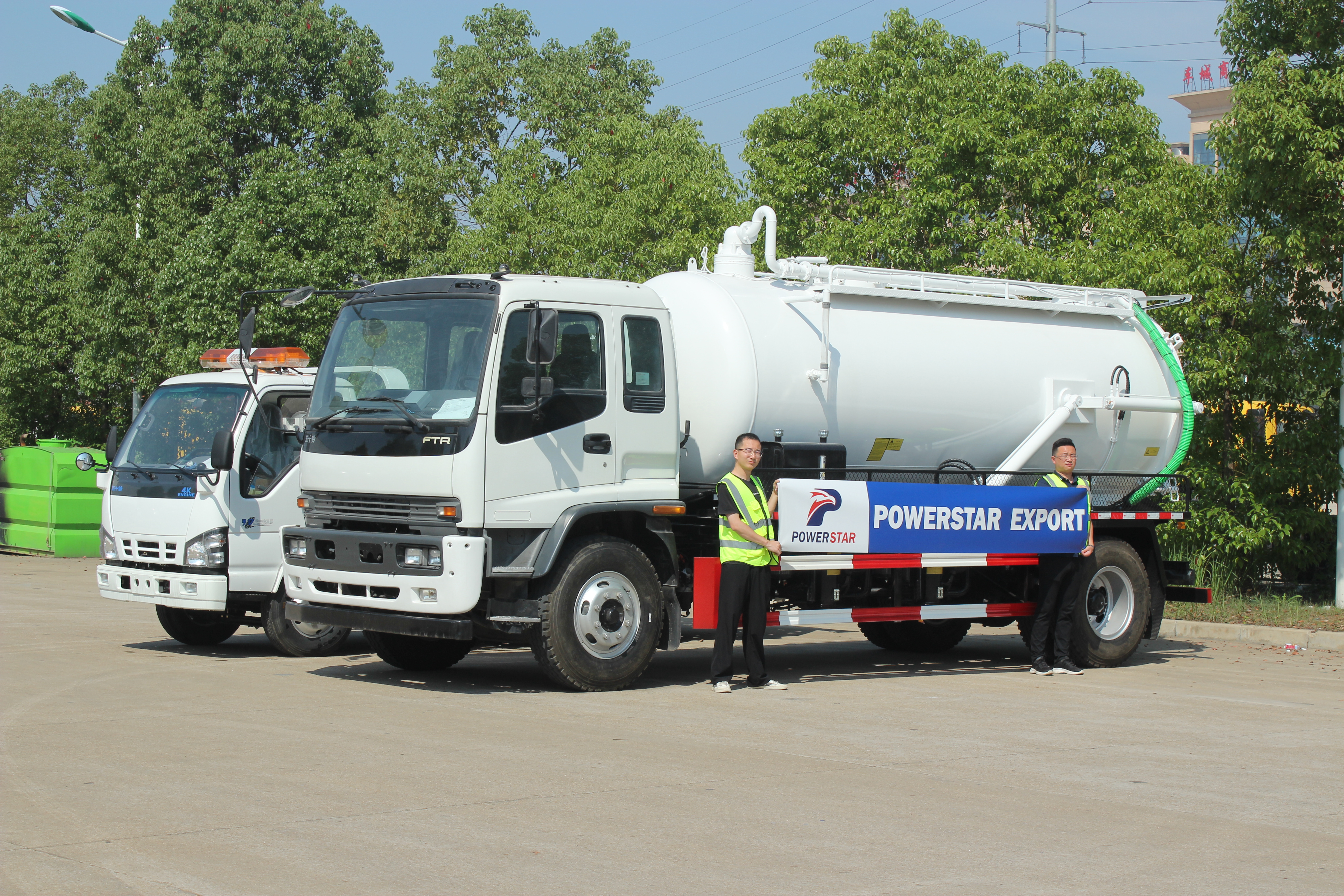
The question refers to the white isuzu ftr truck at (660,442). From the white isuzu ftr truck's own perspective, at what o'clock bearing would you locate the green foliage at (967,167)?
The green foliage is roughly at 5 o'clock from the white isuzu ftr truck.

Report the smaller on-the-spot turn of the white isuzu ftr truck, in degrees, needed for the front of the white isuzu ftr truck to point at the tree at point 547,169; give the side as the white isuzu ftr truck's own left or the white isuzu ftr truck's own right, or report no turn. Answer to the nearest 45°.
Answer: approximately 135° to the white isuzu ftr truck's own right

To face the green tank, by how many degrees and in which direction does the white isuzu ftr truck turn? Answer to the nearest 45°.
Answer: approximately 90° to its right

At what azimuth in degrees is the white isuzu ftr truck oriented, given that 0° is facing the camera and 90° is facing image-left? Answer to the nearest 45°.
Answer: approximately 45°

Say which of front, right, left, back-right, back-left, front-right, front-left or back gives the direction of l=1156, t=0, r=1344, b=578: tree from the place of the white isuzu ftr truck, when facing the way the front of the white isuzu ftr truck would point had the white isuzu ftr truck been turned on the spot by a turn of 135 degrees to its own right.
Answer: front-right

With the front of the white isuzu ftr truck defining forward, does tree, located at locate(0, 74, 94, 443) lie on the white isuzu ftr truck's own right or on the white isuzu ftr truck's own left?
on the white isuzu ftr truck's own right
